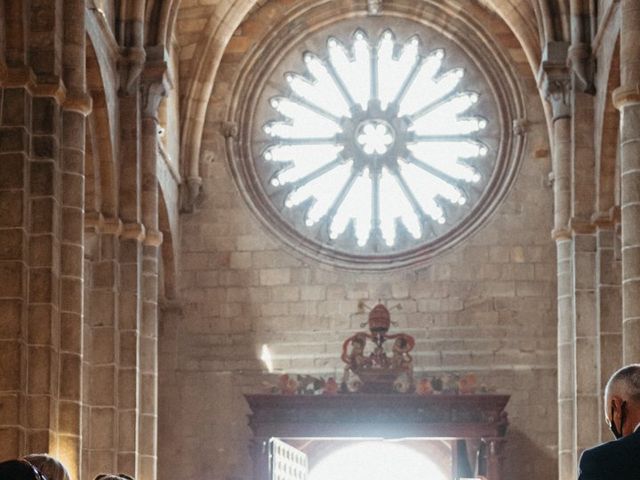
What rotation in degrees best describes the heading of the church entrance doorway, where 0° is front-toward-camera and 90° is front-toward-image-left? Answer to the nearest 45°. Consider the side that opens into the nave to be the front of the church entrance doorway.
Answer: approximately 0°
